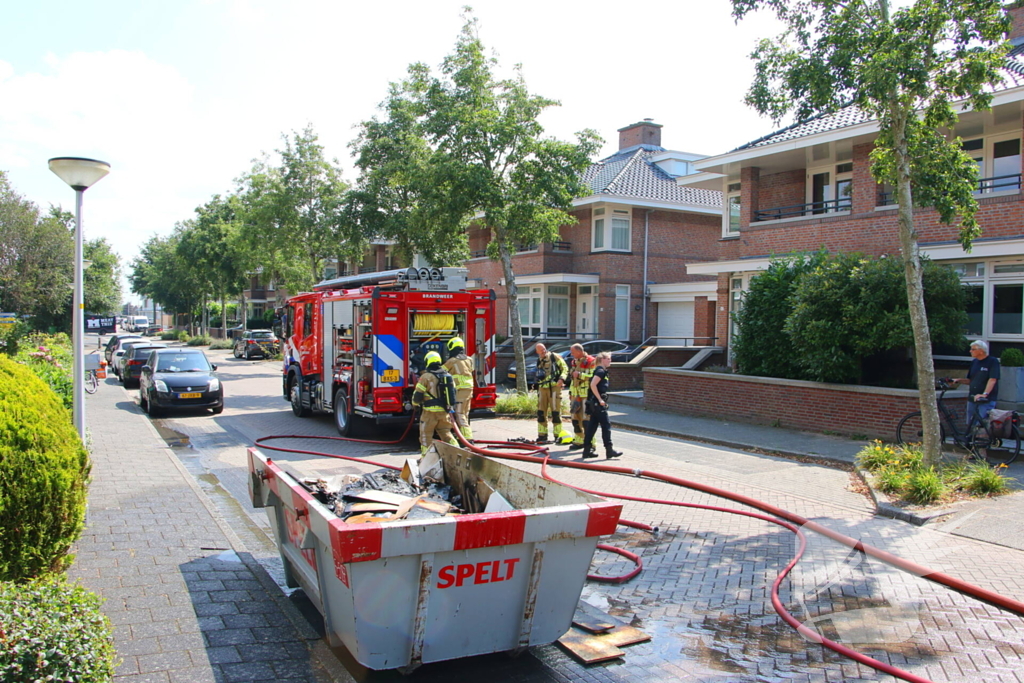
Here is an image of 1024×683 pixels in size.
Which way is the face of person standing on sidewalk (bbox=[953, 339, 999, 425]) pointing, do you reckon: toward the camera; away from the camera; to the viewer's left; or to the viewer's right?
to the viewer's left

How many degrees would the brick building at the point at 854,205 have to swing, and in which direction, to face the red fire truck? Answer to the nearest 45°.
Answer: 0° — it already faces it

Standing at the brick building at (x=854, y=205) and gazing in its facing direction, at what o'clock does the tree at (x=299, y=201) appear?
The tree is roughly at 2 o'clock from the brick building.

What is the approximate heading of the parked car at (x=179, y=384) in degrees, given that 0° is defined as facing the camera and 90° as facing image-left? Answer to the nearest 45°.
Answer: approximately 0°

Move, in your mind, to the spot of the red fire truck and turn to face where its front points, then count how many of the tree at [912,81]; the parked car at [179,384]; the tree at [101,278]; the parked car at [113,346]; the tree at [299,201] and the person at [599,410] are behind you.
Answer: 2

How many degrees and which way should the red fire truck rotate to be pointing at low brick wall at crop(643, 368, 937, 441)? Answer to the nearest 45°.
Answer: approximately 135° to its right

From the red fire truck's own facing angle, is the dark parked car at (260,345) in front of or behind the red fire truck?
in front

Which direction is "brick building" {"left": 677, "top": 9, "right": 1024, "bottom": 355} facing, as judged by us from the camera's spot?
facing the viewer and to the left of the viewer

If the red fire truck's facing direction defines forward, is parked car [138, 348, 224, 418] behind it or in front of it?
in front

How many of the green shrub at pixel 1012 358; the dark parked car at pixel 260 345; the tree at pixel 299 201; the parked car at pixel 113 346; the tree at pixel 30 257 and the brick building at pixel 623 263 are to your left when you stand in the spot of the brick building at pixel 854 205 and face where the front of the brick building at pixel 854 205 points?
1

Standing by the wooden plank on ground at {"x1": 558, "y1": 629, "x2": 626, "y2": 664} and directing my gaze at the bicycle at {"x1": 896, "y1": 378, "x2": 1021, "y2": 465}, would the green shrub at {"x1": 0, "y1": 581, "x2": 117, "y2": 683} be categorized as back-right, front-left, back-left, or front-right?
back-left

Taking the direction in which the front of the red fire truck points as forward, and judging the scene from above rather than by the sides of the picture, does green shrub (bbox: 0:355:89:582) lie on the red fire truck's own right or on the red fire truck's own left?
on the red fire truck's own left

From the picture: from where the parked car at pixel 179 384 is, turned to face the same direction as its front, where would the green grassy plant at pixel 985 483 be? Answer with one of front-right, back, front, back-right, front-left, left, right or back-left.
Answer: front-left

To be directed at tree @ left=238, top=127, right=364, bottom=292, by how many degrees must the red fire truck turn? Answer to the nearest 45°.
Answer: approximately 45° to its right

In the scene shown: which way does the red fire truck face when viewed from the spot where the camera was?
facing away from the viewer and to the left of the viewer

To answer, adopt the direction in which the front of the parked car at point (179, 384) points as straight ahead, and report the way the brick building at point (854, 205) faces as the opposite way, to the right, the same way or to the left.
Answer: to the right

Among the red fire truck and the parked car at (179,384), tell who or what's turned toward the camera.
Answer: the parked car

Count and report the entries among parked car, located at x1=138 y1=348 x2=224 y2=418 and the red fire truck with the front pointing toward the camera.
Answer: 1
